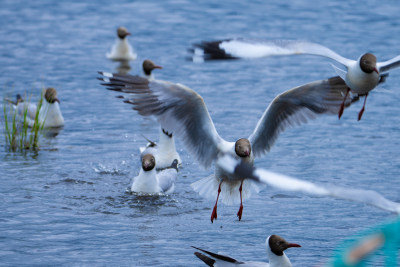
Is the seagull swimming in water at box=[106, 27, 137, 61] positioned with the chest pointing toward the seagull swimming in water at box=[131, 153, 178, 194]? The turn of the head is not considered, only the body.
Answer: yes

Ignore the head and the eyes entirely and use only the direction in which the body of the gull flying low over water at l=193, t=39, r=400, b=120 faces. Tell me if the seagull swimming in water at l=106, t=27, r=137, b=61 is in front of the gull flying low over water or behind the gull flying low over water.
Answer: behind

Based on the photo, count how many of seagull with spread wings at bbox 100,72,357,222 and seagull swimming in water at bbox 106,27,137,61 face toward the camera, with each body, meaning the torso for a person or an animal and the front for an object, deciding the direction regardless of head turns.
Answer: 2

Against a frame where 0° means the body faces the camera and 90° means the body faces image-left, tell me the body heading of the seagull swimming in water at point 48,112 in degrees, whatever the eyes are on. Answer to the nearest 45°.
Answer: approximately 315°

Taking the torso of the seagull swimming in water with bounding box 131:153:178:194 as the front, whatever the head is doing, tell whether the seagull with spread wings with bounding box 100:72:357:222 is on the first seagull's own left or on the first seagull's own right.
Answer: on the first seagull's own left

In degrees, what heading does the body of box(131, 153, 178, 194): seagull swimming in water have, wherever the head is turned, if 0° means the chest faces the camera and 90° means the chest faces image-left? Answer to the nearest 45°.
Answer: approximately 45°

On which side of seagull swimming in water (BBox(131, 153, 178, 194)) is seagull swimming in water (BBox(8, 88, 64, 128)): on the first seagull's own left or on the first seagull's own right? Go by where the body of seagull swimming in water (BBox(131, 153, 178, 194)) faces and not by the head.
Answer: on the first seagull's own right

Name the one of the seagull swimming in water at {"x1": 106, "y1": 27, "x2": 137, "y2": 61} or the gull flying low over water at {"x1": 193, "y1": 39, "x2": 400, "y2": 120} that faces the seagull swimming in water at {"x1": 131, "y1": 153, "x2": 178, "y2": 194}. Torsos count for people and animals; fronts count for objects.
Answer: the seagull swimming in water at {"x1": 106, "y1": 27, "x2": 137, "y2": 61}

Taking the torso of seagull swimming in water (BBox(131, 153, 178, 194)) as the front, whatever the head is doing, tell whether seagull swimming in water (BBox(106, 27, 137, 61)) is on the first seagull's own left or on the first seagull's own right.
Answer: on the first seagull's own right

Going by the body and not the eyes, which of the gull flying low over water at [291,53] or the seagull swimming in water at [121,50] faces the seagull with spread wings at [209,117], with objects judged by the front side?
the seagull swimming in water
